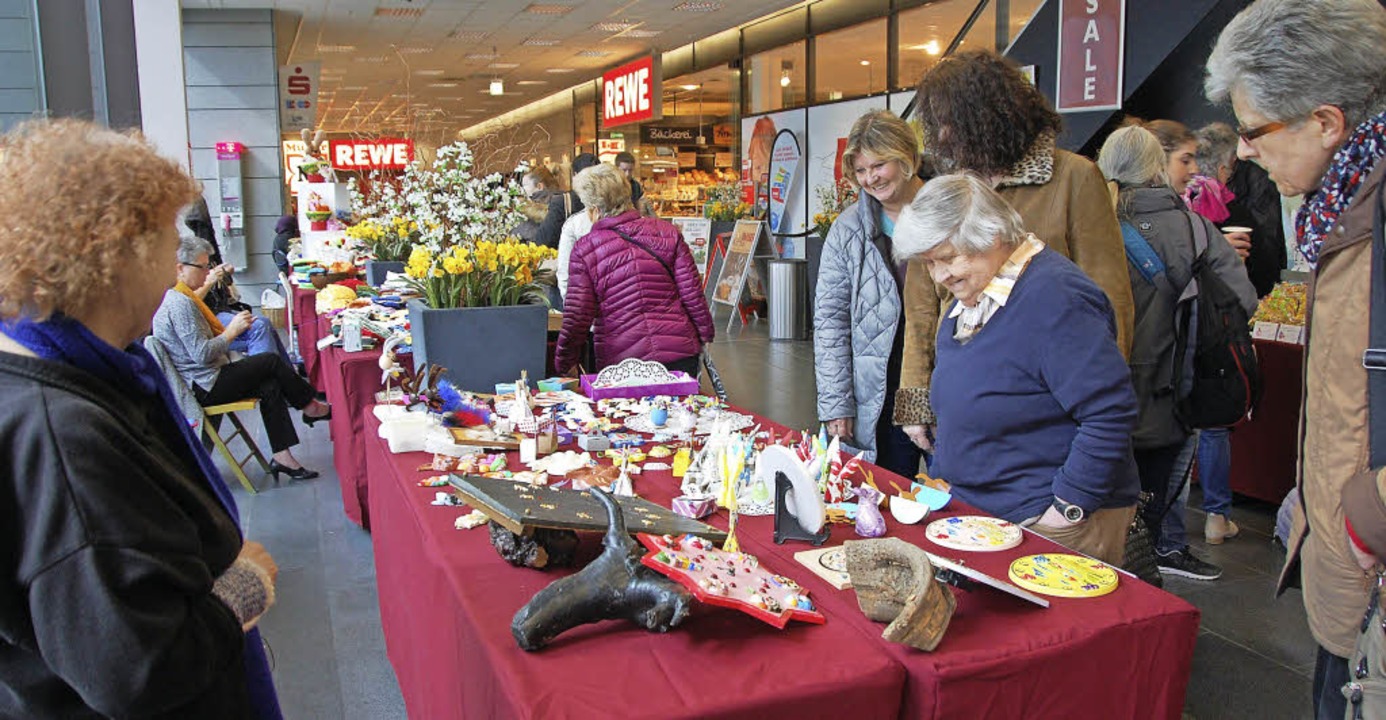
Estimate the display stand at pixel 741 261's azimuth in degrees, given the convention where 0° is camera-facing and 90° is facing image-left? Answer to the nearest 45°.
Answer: approximately 45°

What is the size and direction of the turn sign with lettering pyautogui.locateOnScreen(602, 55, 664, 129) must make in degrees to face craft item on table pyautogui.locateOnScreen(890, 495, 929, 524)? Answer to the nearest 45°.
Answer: approximately 45° to its left

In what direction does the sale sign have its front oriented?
toward the camera

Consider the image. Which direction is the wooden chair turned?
to the viewer's right

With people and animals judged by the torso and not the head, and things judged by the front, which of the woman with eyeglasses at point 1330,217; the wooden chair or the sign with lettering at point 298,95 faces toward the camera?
the sign with lettering

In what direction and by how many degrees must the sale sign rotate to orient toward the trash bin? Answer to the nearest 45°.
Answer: approximately 135° to its right

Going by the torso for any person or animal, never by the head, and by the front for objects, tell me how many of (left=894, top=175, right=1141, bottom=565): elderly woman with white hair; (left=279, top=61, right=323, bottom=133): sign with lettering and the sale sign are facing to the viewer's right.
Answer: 0

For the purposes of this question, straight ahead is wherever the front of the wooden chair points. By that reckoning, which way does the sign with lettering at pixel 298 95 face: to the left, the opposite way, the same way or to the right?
to the right

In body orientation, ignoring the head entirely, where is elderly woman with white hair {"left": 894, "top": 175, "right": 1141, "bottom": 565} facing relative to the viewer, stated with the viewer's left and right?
facing the viewer and to the left of the viewer

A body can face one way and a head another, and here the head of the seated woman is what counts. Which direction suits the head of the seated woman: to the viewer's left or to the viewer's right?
to the viewer's right

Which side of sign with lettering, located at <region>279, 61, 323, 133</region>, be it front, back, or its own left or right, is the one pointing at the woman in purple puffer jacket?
front

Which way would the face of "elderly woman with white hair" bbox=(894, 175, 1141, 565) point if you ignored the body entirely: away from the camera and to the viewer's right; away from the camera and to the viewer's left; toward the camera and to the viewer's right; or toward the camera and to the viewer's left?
toward the camera and to the viewer's left

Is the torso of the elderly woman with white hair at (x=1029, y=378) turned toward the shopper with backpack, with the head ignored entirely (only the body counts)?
no

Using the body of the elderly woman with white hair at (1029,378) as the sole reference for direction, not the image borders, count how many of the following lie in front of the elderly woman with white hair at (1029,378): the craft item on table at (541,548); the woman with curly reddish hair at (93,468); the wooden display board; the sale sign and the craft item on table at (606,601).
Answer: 4

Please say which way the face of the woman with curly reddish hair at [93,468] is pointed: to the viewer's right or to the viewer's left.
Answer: to the viewer's right

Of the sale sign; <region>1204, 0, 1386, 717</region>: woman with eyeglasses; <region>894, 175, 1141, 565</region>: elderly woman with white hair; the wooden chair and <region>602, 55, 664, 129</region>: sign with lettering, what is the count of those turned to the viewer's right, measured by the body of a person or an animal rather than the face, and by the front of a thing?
1

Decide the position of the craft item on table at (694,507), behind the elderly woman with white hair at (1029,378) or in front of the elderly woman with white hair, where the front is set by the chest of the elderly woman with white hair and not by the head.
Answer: in front

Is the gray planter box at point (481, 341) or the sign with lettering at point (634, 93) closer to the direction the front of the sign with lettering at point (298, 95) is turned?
the gray planter box

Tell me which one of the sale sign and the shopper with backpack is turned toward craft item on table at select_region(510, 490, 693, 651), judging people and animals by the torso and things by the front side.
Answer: the sale sign

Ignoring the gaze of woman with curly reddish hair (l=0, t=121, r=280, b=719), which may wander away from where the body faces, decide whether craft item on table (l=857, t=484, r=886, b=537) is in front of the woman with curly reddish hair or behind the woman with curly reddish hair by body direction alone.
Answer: in front

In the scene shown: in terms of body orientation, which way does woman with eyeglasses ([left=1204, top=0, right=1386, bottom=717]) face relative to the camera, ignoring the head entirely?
to the viewer's left
